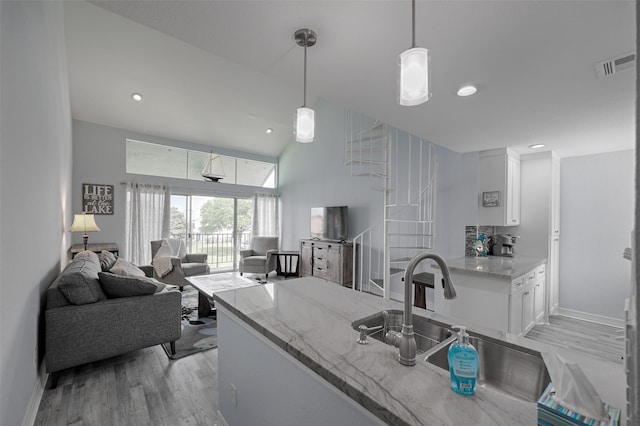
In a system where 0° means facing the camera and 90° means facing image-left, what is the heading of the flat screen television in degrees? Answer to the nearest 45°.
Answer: approximately 45°

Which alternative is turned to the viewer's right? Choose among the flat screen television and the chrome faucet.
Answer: the chrome faucet

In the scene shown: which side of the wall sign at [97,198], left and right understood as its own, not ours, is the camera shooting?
front

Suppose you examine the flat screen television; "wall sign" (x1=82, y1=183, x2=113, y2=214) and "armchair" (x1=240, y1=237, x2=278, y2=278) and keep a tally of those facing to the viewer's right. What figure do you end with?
0

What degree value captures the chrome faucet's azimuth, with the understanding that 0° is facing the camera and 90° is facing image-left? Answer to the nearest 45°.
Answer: approximately 270°

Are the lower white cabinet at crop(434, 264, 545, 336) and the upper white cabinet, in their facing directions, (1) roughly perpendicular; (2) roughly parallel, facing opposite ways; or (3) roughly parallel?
roughly parallel

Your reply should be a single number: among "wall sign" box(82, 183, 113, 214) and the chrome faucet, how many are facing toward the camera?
1

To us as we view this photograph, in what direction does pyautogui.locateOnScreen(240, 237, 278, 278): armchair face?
facing the viewer and to the left of the viewer

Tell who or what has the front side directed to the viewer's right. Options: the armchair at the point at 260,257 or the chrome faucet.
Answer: the chrome faucet

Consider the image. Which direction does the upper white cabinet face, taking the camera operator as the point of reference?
facing the viewer and to the right of the viewer

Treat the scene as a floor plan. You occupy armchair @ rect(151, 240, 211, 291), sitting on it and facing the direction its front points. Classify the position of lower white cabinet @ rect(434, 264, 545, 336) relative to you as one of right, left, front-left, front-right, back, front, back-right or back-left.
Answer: front

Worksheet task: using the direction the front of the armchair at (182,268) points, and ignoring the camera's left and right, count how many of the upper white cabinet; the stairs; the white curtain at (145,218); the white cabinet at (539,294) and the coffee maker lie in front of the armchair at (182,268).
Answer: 4

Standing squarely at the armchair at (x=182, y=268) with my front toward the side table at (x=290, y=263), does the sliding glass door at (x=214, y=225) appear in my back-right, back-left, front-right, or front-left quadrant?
front-left

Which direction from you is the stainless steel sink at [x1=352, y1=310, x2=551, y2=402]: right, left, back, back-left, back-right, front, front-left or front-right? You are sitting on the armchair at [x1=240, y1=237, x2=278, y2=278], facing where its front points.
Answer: front-left

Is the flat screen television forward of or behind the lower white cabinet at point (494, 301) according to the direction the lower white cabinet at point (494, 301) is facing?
behind

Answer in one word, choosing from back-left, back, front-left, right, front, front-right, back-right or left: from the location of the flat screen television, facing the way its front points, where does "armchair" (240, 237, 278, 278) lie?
front-right
